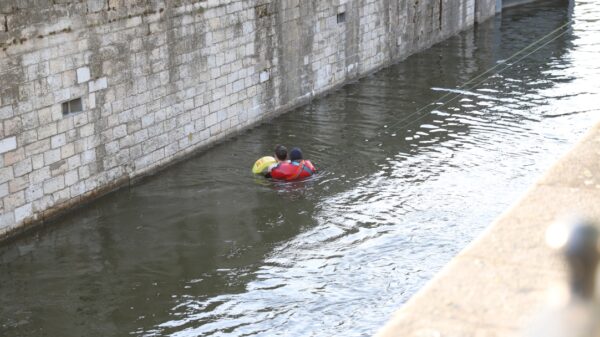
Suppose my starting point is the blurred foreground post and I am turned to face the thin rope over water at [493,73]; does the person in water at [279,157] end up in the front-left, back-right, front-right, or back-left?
front-left

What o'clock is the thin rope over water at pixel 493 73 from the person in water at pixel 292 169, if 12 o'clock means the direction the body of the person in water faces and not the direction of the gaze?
The thin rope over water is roughly at 1 o'clock from the person in water.

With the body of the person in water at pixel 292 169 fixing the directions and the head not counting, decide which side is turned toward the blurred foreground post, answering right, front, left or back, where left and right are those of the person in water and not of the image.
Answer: back

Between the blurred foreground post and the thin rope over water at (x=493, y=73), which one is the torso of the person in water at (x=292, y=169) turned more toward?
the thin rope over water

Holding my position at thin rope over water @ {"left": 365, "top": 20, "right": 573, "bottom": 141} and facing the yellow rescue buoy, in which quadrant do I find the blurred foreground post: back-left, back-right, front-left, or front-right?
front-left

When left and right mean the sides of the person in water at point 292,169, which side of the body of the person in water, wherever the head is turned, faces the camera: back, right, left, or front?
back
